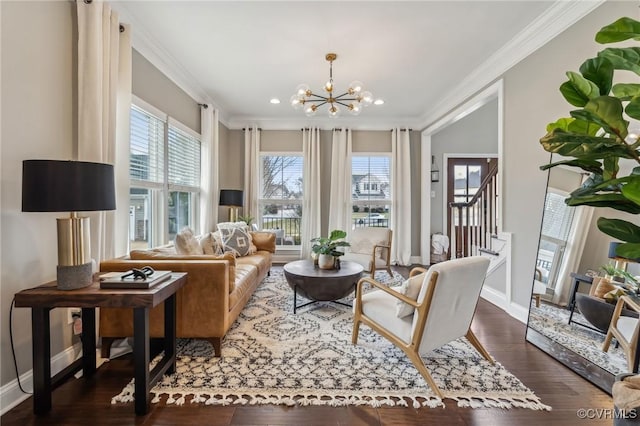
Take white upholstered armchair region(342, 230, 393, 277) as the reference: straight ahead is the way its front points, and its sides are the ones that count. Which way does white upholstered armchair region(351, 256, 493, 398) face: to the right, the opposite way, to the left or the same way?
to the right

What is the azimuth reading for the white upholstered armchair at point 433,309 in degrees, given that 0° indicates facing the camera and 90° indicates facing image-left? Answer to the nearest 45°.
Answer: approximately 135°

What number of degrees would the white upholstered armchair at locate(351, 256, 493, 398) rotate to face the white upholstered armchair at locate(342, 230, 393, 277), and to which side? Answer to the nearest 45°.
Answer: approximately 45° to its right

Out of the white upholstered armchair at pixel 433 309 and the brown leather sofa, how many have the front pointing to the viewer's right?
1

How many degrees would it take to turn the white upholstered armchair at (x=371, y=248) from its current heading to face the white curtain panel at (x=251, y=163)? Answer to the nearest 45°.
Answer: approximately 45° to its right

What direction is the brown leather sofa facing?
to the viewer's right

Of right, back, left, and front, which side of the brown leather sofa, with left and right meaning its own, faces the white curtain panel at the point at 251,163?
left

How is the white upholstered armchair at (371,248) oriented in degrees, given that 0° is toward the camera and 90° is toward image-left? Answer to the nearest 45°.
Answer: approximately 45°
